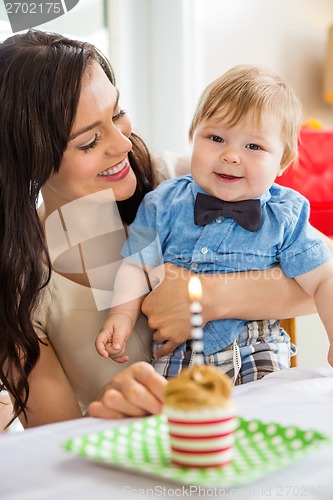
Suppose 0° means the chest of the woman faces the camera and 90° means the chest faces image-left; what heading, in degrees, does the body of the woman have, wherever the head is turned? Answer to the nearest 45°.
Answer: approximately 315°

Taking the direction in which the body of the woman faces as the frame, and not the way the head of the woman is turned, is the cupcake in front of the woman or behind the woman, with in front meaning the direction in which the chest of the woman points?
in front

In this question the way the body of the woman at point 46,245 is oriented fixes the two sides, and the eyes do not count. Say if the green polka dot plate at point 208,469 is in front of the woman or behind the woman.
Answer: in front

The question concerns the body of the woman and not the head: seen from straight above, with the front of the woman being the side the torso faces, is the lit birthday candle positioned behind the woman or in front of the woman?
in front
